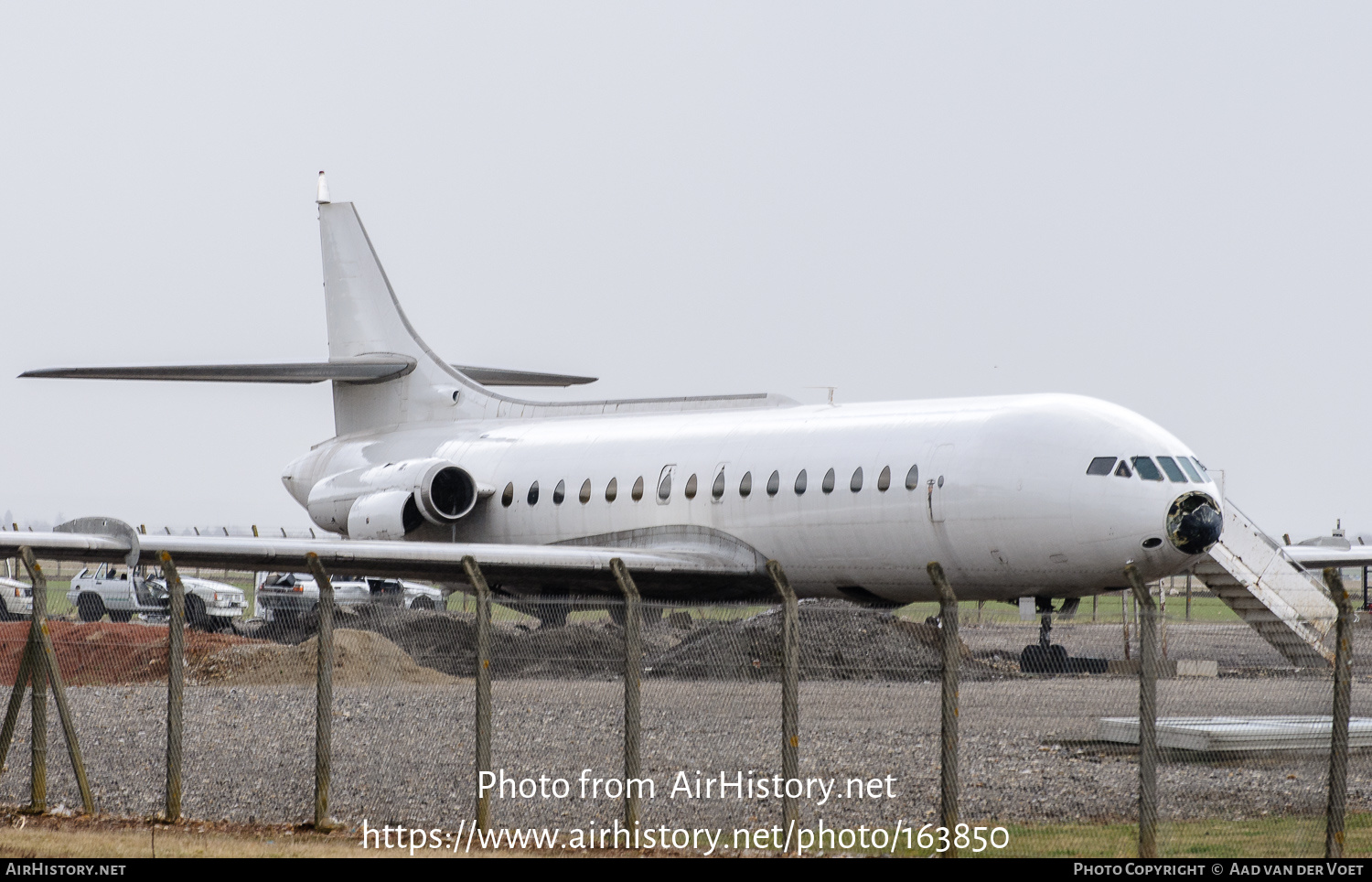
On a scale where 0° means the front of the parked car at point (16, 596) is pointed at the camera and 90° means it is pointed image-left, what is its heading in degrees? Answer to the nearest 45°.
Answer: approximately 315°

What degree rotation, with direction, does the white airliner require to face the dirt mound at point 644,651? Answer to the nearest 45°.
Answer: approximately 45° to its right

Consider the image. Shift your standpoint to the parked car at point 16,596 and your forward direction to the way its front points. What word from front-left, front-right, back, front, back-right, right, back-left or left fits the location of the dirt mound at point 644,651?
front-right

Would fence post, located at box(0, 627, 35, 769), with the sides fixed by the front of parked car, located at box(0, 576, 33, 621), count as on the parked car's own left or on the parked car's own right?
on the parked car's own right

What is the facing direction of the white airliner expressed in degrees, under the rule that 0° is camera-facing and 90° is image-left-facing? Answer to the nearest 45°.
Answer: approximately 315°

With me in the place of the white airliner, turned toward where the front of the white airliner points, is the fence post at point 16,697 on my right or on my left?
on my right
